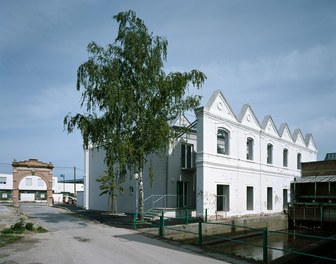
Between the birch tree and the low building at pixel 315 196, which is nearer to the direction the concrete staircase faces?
the birch tree

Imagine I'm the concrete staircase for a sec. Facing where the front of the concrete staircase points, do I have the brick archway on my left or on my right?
on my right

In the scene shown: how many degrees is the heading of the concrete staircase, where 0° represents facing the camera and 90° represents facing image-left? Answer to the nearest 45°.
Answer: approximately 45°

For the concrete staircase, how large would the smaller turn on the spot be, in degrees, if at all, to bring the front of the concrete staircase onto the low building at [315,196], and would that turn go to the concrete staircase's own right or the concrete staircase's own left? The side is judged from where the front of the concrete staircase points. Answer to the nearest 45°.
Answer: approximately 135° to the concrete staircase's own left

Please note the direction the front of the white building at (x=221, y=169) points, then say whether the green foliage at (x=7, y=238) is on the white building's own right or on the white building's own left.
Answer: on the white building's own right
